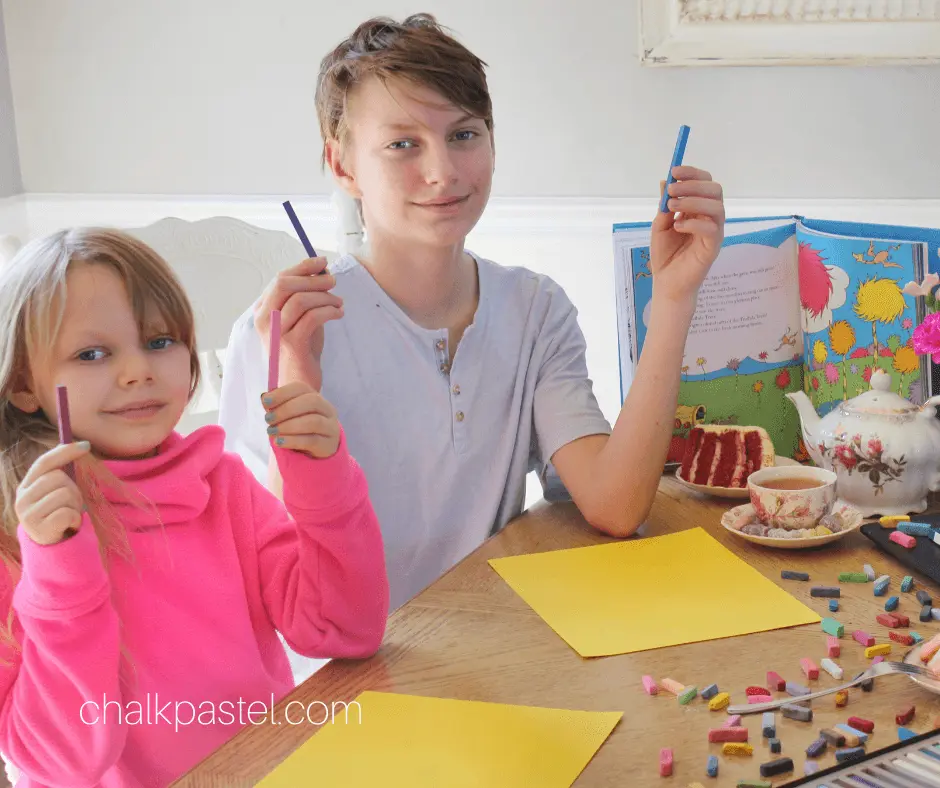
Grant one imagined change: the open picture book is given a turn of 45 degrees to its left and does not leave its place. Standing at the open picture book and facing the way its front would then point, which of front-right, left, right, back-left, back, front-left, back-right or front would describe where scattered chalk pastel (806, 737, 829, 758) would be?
front-right

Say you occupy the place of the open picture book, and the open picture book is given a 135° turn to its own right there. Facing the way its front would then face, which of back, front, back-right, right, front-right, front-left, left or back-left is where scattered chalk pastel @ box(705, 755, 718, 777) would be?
back-left

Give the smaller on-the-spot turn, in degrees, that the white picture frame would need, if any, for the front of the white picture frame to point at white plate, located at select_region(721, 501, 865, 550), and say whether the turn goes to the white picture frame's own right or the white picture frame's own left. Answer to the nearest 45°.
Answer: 0° — it already faces it

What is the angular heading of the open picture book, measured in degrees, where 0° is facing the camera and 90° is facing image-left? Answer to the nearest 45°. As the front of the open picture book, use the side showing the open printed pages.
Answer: approximately 0°

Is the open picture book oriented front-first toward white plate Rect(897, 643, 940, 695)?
yes

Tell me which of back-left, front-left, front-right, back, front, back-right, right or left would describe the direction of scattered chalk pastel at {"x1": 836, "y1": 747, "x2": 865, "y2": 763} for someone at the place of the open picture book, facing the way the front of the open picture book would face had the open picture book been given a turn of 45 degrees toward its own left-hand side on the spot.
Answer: front-right

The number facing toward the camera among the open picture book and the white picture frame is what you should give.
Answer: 2

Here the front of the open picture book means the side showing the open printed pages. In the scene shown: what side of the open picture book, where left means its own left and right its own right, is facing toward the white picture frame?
back

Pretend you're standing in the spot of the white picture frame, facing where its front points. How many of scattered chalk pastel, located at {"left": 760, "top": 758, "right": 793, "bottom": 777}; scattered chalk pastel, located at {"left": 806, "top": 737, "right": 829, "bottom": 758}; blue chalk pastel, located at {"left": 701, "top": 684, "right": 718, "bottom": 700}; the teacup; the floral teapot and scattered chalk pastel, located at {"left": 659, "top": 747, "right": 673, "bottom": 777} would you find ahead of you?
6

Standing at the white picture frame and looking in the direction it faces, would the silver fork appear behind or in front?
in front

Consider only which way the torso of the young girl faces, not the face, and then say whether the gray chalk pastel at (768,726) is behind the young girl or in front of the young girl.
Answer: in front

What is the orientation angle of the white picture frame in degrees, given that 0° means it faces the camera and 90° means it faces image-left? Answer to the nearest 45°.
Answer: approximately 0°

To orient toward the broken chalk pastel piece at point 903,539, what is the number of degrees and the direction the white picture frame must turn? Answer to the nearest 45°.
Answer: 0° — it already faces it

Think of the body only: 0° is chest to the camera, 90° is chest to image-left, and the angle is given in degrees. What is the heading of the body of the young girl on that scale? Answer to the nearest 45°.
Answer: approximately 315°
